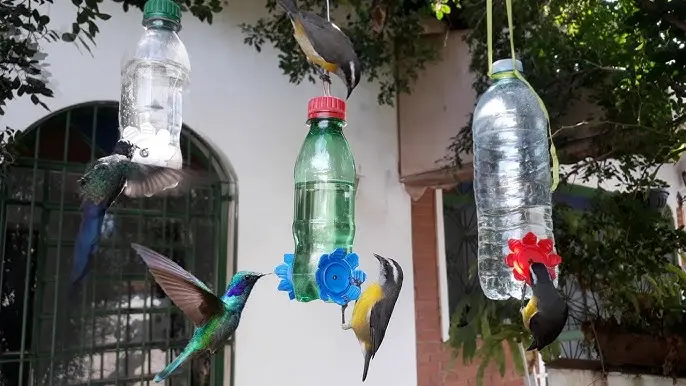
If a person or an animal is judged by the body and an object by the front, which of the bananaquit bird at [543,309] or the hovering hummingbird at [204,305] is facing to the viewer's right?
the hovering hummingbird

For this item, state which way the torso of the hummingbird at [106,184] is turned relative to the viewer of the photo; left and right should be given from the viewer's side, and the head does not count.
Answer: facing away from the viewer and to the right of the viewer

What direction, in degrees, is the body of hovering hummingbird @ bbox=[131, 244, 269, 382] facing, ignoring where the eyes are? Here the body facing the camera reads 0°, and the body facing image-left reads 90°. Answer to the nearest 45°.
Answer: approximately 270°

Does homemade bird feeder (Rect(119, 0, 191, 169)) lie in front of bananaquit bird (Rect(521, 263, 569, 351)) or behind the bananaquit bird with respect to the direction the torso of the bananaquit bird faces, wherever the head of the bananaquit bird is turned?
in front

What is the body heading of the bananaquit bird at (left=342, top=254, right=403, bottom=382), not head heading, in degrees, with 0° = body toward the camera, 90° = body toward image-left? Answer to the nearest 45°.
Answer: approximately 90°

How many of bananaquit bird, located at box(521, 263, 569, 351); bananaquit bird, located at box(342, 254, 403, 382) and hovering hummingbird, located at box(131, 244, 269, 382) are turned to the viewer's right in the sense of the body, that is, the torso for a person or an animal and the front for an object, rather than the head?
1

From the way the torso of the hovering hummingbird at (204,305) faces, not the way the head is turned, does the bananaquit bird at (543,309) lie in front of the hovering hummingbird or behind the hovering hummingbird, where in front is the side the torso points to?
in front

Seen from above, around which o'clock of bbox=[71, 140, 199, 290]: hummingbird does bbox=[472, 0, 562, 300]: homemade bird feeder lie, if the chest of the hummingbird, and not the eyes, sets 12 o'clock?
The homemade bird feeder is roughly at 1 o'clock from the hummingbird.
